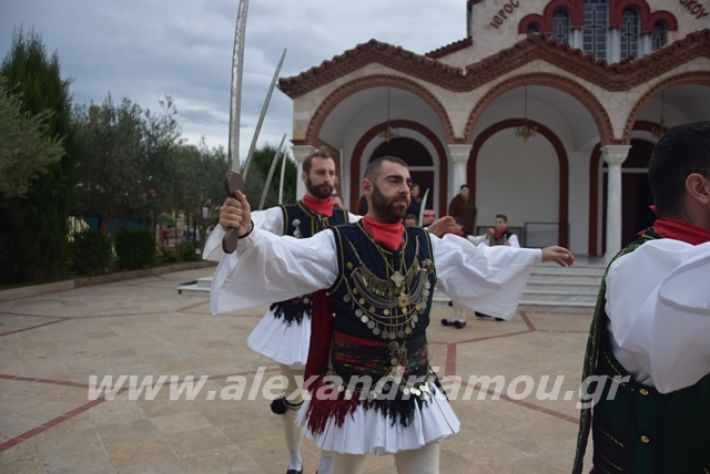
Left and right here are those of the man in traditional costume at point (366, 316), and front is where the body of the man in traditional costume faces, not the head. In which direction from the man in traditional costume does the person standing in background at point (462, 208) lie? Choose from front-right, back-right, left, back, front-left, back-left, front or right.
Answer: back-left

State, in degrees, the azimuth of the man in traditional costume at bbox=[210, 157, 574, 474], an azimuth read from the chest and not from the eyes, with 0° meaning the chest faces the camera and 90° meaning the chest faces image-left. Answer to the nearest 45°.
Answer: approximately 315°

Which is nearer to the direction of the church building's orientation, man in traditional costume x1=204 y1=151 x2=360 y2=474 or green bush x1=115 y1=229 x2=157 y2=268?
the man in traditional costume

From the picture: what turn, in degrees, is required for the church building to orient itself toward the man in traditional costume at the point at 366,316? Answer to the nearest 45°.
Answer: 0° — it already faces them

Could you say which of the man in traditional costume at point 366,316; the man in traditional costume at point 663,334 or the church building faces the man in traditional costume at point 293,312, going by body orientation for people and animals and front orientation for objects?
the church building

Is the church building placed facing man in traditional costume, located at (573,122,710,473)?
yes

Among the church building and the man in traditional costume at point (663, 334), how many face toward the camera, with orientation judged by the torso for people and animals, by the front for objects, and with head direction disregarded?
1
